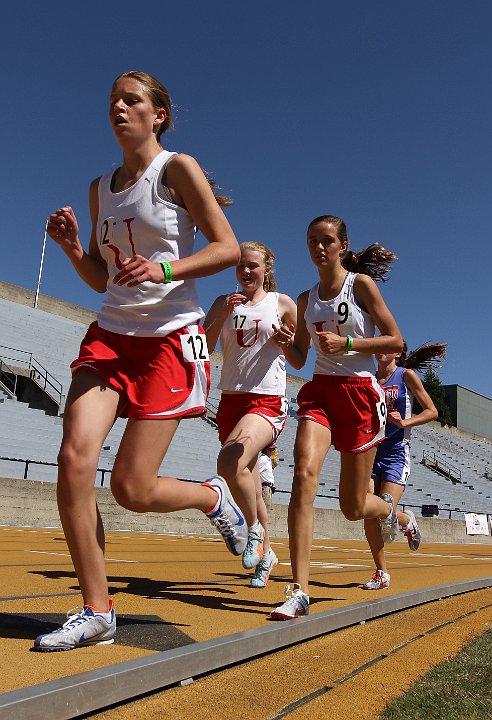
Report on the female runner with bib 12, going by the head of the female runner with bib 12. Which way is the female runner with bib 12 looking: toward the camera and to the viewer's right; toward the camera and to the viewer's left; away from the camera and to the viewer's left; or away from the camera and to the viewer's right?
toward the camera and to the viewer's left

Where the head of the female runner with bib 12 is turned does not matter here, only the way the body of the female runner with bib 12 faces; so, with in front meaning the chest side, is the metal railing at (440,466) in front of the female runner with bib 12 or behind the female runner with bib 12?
behind

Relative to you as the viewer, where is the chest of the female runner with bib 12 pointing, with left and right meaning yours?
facing the viewer and to the left of the viewer

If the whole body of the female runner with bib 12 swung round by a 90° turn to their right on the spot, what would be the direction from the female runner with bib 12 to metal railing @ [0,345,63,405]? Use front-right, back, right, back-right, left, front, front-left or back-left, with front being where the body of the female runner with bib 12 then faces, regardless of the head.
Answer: front-right

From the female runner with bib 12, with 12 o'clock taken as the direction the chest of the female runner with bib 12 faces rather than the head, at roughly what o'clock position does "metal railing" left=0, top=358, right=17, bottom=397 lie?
The metal railing is roughly at 4 o'clock from the female runner with bib 12.

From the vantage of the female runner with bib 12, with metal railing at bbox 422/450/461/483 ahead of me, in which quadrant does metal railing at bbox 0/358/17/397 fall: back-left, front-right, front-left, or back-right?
front-left
